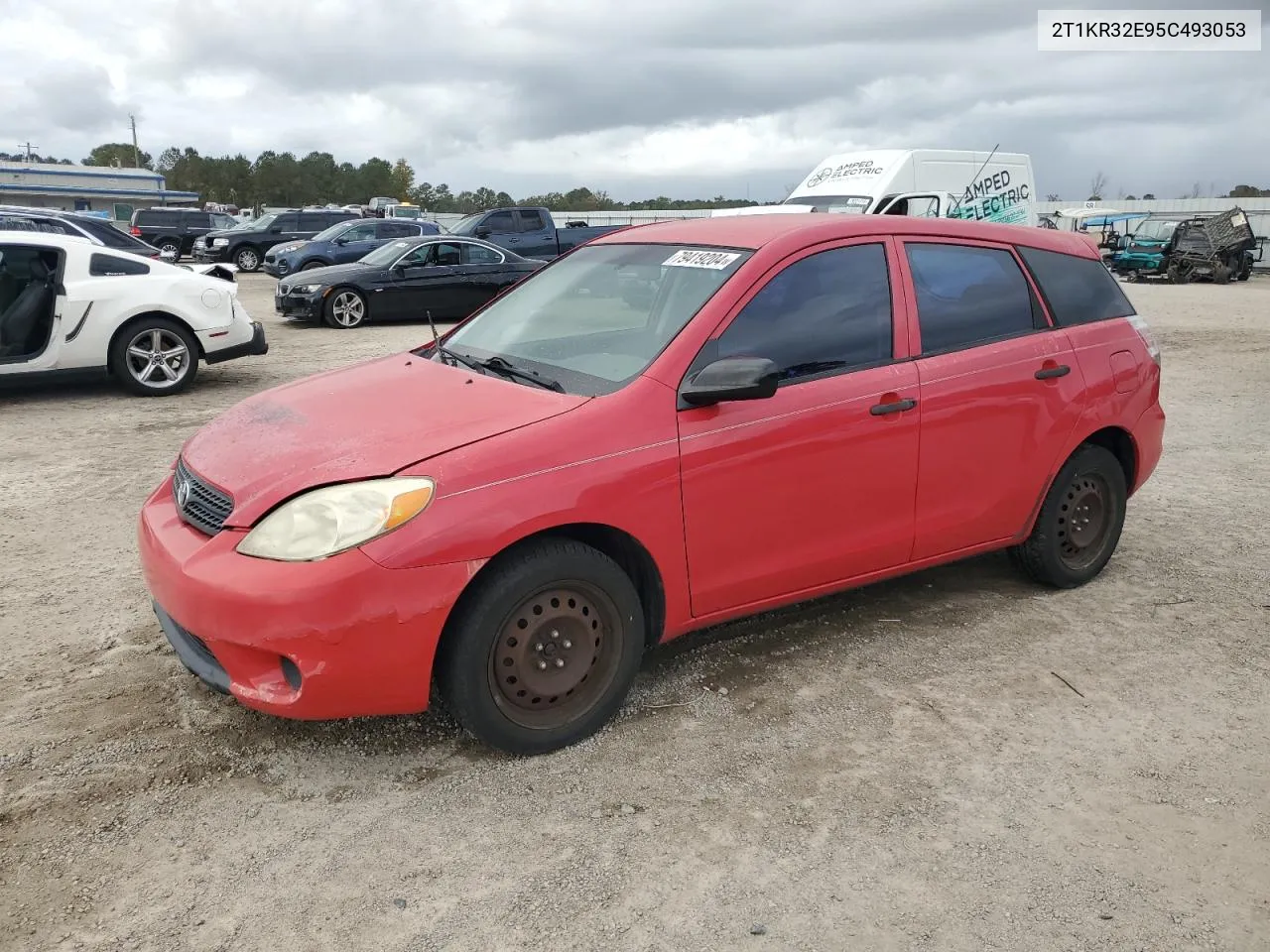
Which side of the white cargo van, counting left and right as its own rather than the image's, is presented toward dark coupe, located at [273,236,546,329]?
front

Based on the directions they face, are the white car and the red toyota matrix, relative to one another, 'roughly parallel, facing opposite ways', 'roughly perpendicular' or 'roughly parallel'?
roughly parallel

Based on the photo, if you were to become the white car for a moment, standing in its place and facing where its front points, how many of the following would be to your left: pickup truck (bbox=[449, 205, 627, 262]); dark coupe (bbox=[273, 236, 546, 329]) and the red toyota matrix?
1

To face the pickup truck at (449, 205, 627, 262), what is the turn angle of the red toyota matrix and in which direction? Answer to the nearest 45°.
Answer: approximately 135° to its right

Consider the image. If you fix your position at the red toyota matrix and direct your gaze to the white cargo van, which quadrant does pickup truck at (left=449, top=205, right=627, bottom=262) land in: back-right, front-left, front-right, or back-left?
front-left

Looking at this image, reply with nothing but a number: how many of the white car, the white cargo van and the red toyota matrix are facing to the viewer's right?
0

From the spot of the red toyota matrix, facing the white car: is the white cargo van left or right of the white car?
right

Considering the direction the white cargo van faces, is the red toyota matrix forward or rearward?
forward

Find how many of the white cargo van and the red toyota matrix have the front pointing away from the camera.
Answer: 0

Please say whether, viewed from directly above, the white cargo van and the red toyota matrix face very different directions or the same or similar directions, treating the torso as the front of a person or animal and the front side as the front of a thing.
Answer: same or similar directions

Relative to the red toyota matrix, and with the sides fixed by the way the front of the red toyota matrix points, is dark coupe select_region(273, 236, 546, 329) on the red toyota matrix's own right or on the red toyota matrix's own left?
on the red toyota matrix's own right

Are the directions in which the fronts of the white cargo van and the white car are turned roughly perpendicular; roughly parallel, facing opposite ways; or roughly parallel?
roughly parallel

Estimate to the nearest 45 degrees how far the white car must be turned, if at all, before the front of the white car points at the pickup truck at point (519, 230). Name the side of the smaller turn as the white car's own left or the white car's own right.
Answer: approximately 135° to the white car's own right

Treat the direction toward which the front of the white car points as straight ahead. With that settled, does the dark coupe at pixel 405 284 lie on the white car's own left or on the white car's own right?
on the white car's own right

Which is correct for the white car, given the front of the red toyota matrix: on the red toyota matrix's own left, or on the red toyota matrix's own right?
on the red toyota matrix's own right

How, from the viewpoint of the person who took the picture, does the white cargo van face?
facing the viewer and to the left of the viewer

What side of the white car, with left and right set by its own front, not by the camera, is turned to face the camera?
left
